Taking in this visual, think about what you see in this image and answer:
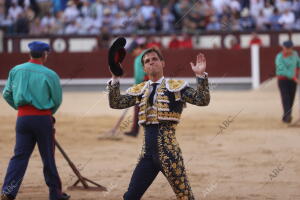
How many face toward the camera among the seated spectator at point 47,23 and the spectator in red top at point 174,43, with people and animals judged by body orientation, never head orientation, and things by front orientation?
2

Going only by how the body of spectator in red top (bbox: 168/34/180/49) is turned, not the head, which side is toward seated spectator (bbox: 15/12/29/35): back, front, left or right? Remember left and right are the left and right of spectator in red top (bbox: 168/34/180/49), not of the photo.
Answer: right

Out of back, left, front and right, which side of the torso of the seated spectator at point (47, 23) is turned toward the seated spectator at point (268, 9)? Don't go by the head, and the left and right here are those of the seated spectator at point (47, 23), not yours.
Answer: left

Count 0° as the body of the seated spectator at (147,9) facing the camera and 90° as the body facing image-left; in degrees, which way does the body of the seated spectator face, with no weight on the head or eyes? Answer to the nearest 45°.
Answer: approximately 0°

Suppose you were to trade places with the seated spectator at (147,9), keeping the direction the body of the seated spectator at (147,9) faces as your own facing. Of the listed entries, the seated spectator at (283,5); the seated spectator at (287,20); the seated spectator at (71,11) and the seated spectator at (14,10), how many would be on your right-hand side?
2
